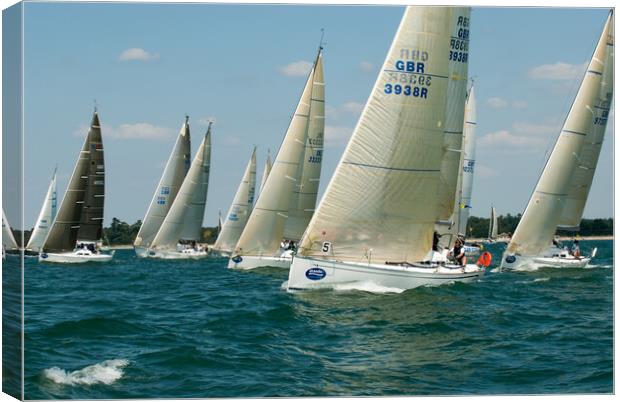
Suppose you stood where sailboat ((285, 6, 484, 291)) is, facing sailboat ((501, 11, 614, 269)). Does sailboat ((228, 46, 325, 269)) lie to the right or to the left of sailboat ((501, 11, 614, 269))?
left

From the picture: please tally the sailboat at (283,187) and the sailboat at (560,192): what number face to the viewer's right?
0

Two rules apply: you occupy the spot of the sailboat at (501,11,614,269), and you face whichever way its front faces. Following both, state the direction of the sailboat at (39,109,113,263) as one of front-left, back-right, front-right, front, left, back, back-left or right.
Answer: front-right

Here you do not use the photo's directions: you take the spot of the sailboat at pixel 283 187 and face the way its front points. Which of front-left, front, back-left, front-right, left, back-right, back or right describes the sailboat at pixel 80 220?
front-right
